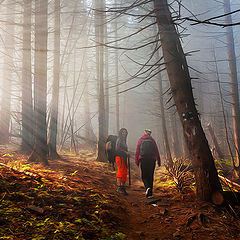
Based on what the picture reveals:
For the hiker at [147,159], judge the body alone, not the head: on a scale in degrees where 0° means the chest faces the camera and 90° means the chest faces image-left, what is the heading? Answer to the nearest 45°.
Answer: approximately 180°

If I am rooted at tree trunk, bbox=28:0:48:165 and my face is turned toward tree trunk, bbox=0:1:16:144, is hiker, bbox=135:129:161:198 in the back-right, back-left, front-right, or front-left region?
back-right

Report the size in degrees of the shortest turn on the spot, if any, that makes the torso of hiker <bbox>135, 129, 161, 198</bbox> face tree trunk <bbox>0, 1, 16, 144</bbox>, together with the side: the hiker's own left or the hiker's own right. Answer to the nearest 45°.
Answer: approximately 45° to the hiker's own left

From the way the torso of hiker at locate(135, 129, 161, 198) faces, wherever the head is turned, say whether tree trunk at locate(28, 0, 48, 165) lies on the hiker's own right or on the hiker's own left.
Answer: on the hiker's own left
